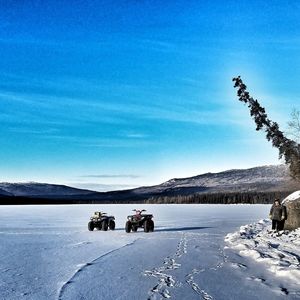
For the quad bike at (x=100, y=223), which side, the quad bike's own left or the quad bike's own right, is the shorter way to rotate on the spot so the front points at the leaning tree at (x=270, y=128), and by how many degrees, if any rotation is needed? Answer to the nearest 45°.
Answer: approximately 135° to the quad bike's own left

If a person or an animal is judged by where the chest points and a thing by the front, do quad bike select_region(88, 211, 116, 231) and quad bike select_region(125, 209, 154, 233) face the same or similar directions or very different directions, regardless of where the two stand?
same or similar directions

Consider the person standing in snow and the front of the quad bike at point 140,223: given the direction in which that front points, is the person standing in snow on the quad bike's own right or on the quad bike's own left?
on the quad bike's own left

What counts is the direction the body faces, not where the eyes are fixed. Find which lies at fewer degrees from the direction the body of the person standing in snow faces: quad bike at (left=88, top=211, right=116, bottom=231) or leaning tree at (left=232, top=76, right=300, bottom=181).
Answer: the quad bike

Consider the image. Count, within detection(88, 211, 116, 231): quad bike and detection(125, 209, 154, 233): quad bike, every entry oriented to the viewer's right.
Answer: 0

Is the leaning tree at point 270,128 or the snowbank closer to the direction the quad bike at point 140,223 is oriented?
the snowbank

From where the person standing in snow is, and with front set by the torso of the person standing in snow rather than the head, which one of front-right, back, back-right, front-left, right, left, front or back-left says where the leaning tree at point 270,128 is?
back

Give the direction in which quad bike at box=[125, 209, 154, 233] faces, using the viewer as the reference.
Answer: facing the viewer and to the left of the viewer

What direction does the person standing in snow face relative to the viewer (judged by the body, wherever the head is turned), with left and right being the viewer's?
facing the viewer

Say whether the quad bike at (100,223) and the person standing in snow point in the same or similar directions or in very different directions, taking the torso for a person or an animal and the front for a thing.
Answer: same or similar directions

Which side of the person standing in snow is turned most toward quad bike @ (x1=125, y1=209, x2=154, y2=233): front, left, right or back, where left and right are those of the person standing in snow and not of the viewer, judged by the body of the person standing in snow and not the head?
right

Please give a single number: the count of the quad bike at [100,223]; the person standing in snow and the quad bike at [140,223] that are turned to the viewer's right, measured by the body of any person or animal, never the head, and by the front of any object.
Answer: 0

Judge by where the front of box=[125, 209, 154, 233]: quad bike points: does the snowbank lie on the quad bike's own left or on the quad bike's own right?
on the quad bike's own left

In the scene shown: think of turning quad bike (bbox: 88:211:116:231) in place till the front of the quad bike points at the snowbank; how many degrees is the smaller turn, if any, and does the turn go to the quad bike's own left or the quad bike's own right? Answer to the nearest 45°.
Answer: approximately 90° to the quad bike's own left

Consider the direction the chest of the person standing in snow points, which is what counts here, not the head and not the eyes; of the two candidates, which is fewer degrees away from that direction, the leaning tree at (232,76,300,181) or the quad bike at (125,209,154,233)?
the quad bike

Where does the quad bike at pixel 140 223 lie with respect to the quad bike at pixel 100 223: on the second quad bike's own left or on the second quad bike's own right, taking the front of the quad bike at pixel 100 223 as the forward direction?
on the second quad bike's own left

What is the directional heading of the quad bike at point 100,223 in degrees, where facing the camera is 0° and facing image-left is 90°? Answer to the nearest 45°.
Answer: approximately 45°

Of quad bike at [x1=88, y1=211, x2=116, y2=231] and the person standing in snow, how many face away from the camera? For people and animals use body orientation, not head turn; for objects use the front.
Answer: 0
